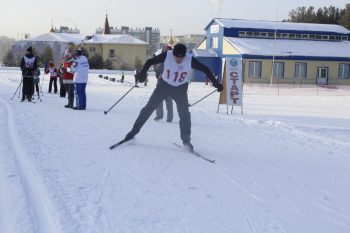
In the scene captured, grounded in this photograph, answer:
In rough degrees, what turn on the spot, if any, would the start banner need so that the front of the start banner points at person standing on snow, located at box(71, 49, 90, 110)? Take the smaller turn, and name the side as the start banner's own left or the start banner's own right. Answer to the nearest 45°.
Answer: approximately 45° to the start banner's own right

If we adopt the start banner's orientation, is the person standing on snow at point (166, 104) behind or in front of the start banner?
in front

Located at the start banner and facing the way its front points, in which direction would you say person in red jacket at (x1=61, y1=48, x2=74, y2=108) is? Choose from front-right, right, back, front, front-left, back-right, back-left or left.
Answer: right

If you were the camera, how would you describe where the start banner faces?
facing the viewer

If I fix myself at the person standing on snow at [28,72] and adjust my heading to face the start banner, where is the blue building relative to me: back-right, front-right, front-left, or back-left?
front-left

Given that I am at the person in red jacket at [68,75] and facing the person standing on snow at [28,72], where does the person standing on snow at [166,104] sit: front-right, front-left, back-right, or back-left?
back-left

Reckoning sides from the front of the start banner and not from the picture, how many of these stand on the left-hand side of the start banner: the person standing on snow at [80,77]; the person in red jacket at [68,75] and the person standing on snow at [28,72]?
0

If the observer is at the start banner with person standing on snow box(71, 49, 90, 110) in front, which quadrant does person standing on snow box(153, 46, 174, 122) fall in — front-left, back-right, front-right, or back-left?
front-left

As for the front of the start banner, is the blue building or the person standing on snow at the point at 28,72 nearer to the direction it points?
the person standing on snow

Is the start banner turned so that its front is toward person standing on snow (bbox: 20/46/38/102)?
no

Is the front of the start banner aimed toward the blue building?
no
